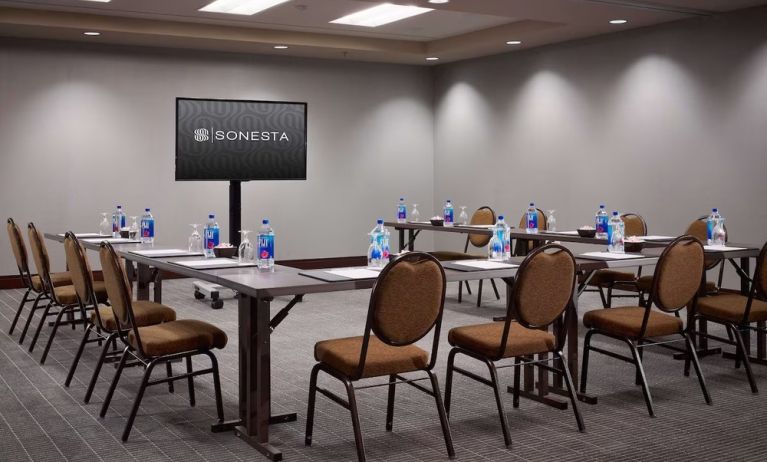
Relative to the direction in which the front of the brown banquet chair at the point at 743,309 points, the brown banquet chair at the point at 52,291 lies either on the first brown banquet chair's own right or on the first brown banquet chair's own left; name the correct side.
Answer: on the first brown banquet chair's own left

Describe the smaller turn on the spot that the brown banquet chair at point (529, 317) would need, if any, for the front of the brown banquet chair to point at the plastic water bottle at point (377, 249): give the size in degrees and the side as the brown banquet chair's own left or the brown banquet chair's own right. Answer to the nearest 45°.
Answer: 0° — it already faces it

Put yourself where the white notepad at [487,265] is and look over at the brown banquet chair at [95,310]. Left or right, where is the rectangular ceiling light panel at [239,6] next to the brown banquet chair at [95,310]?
right

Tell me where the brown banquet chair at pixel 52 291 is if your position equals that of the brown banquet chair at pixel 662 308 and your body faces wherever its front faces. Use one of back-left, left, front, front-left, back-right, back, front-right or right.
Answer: front-left

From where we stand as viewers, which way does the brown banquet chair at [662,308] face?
facing away from the viewer and to the left of the viewer

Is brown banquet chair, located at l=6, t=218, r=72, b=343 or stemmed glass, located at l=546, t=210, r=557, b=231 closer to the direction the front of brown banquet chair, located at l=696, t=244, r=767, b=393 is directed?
the stemmed glass

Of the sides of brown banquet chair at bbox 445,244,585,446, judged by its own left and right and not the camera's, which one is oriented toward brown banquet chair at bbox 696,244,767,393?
right

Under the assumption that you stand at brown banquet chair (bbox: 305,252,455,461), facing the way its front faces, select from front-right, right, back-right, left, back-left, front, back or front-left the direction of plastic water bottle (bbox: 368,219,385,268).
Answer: front-right

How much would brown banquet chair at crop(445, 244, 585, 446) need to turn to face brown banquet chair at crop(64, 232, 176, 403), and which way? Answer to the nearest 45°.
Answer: approximately 45° to its left

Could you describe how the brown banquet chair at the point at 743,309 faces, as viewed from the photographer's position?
facing away from the viewer and to the left of the viewer

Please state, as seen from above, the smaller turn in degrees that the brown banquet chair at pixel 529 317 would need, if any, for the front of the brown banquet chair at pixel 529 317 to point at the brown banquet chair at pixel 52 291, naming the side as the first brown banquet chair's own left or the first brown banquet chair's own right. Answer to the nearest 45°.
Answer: approximately 45° to the first brown banquet chair's own left

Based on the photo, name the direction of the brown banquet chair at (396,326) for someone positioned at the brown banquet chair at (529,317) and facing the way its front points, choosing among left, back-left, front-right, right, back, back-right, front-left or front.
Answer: left

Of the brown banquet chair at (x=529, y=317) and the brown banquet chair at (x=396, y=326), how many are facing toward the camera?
0

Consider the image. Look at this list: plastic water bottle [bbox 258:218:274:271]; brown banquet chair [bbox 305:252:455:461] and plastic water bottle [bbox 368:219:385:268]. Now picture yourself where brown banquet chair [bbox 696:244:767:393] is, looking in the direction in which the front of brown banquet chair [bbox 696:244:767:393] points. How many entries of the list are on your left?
3

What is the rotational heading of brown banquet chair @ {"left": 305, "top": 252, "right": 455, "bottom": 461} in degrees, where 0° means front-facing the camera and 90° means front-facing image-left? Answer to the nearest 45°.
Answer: approximately 135°

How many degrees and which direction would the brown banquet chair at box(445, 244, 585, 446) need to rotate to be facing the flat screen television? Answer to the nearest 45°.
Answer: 0° — it already faces it
